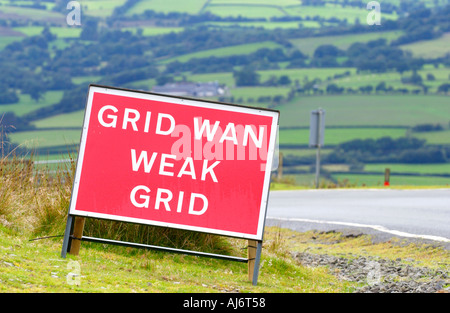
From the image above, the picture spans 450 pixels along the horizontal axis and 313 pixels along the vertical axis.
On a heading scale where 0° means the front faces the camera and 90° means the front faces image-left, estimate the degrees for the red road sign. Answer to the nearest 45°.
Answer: approximately 0°
